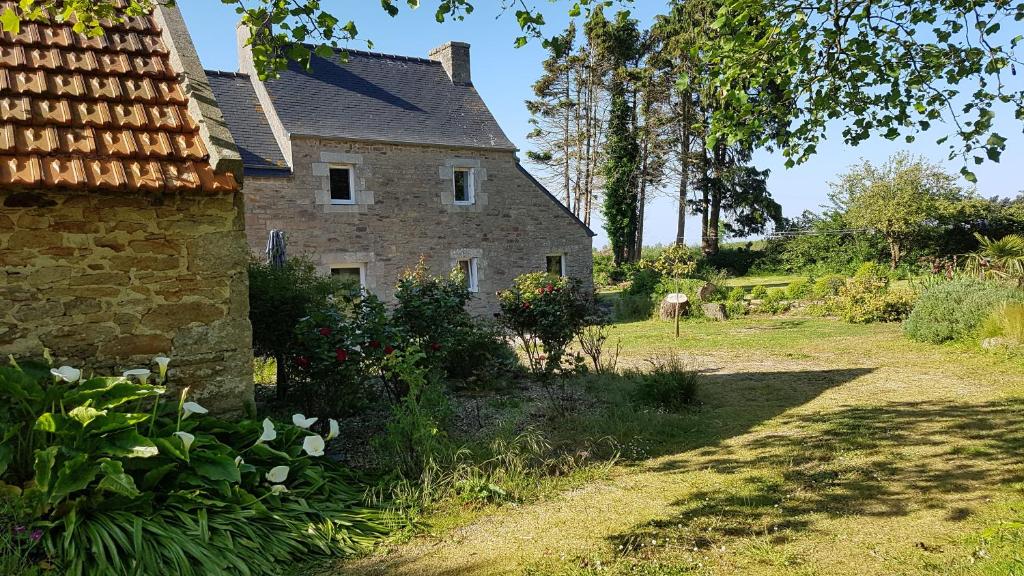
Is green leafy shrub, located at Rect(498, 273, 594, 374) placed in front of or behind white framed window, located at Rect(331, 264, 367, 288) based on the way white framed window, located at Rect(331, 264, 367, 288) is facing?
in front

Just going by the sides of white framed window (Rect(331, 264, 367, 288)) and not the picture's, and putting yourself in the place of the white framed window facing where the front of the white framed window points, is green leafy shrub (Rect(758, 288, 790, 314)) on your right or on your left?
on your left

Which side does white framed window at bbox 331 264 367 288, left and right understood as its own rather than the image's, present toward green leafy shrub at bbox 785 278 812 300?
left

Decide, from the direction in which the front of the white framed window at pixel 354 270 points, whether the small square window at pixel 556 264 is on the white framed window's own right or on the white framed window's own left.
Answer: on the white framed window's own left

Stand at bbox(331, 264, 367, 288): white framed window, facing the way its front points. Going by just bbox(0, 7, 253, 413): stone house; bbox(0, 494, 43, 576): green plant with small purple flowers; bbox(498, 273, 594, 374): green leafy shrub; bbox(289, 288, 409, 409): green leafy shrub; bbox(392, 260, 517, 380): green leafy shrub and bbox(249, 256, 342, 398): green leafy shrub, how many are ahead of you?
6

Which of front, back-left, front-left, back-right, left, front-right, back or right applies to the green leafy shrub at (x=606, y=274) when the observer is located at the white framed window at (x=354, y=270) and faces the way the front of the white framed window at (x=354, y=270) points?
back-left

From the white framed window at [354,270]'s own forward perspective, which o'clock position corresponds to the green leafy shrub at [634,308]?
The green leafy shrub is roughly at 9 o'clock from the white framed window.

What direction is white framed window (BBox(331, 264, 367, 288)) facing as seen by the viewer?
toward the camera

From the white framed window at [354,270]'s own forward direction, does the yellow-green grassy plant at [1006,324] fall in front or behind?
in front

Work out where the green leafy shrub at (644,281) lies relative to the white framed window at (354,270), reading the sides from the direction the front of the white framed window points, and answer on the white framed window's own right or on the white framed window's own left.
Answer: on the white framed window's own left

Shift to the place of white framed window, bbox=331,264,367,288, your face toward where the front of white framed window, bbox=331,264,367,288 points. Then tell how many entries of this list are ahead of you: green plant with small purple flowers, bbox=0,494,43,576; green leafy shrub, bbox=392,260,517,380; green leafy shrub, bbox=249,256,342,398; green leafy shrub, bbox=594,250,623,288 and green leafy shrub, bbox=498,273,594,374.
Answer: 4

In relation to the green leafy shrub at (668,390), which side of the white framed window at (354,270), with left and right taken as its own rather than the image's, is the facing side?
front

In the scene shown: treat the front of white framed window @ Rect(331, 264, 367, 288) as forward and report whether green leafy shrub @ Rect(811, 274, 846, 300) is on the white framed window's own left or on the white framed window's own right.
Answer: on the white framed window's own left

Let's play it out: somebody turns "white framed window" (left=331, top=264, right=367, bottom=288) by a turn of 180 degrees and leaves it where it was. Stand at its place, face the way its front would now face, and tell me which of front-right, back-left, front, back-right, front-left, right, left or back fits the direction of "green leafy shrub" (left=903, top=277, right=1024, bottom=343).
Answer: back-right

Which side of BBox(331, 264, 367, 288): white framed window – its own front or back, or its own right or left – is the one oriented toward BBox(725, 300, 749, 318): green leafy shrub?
left
